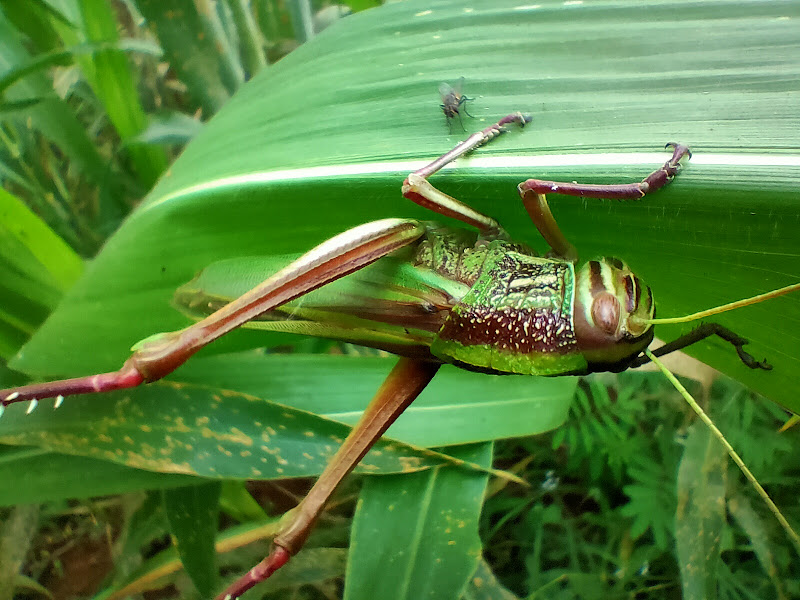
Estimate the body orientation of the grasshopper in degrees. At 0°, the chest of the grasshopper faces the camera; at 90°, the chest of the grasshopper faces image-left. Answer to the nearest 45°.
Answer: approximately 270°
